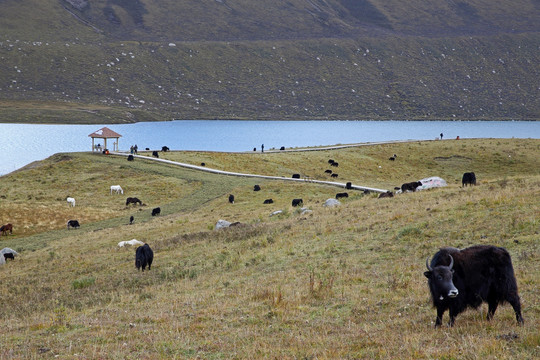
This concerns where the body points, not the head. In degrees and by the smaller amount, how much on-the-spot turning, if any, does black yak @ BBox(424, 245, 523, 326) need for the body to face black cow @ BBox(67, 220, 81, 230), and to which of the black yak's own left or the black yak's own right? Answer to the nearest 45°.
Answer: approximately 90° to the black yak's own right

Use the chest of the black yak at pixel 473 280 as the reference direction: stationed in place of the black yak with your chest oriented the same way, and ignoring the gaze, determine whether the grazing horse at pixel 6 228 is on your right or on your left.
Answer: on your right

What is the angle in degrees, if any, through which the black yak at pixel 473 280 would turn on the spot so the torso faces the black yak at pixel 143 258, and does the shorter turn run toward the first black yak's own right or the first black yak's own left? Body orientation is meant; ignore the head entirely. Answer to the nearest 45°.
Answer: approximately 90° to the first black yak's own right

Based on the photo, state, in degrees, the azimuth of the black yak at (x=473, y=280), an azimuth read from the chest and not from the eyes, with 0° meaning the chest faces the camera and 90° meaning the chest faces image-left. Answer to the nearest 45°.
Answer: approximately 45°

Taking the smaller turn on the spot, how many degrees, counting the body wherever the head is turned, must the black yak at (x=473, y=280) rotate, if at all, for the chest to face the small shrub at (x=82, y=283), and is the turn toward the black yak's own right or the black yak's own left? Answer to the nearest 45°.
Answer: approximately 45° to the black yak's own right
